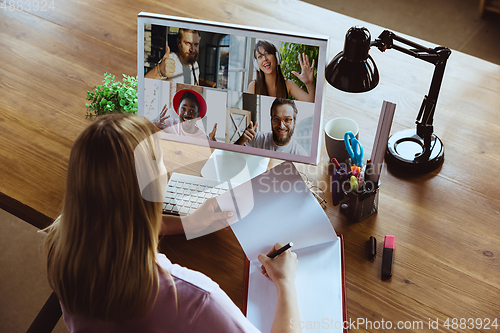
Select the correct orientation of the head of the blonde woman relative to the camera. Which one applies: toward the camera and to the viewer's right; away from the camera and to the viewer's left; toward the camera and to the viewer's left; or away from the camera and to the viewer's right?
away from the camera and to the viewer's right

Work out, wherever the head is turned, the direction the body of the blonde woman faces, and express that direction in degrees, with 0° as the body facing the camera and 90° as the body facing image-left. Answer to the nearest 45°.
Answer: approximately 225°
